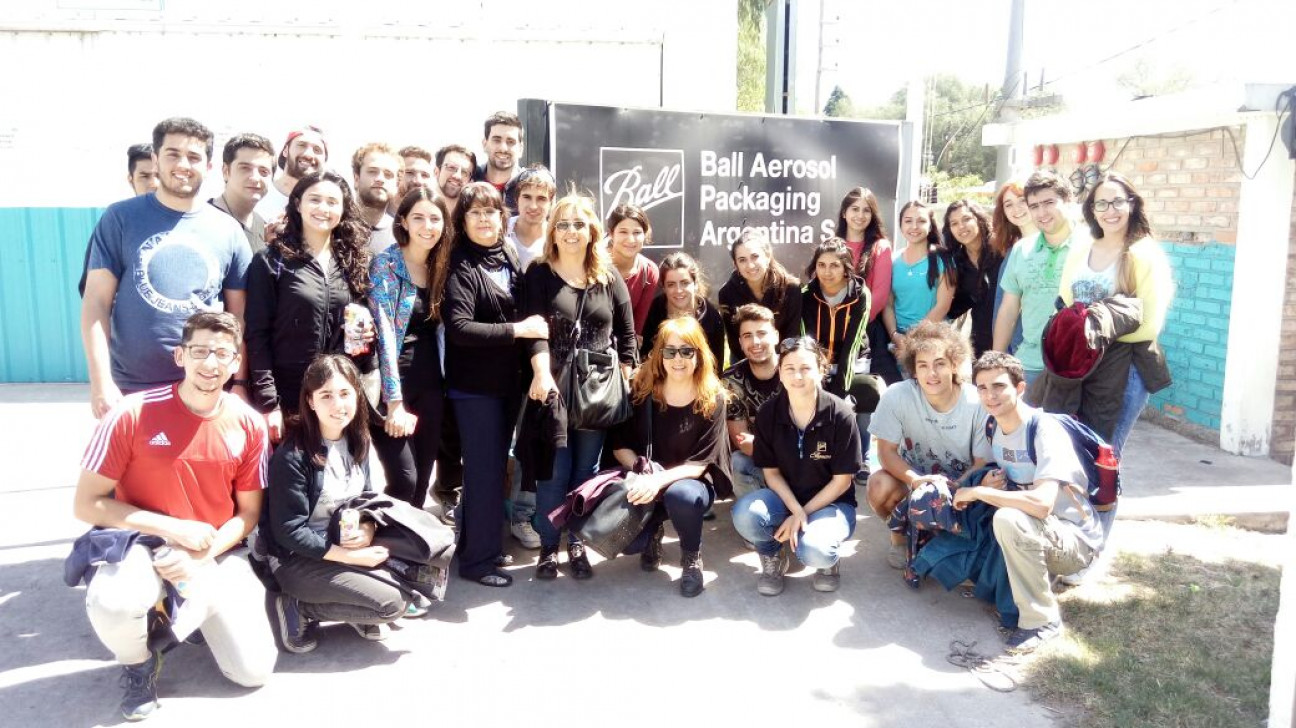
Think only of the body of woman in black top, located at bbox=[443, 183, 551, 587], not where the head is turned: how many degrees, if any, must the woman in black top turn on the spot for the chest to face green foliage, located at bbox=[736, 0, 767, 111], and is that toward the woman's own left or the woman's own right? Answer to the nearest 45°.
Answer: approximately 135° to the woman's own left

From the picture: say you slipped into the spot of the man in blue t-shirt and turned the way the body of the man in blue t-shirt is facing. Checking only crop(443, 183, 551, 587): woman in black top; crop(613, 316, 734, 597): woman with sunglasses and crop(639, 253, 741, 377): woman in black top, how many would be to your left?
3

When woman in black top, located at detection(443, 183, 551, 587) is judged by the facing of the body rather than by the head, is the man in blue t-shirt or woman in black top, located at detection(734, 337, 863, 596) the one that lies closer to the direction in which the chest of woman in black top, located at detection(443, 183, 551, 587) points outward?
the woman in black top

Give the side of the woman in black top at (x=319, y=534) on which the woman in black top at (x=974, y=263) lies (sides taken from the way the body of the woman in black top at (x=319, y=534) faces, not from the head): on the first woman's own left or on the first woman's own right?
on the first woman's own left

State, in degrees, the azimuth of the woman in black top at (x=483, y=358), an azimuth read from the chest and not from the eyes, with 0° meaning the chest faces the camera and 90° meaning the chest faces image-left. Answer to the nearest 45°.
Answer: approximately 315°

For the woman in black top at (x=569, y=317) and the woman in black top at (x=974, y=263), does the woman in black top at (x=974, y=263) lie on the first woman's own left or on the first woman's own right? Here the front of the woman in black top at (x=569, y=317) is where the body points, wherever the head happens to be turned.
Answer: on the first woman's own left

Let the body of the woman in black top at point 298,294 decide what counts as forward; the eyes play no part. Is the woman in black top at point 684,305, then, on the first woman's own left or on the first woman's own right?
on the first woman's own left

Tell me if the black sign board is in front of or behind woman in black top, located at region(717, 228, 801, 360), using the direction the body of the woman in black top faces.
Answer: behind
